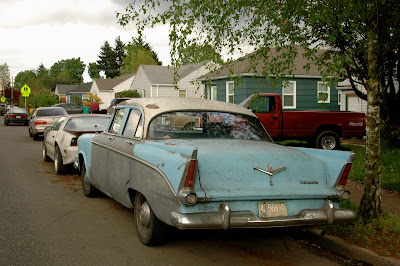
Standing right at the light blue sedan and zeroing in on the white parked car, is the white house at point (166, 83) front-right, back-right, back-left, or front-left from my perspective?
front-right

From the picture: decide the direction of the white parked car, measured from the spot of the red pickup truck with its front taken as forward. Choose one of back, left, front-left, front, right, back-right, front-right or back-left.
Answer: front-left

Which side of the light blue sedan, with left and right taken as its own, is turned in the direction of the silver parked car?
front

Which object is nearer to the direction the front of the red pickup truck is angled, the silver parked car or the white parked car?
the silver parked car

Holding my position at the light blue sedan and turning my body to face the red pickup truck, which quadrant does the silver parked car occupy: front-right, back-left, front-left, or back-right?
front-left

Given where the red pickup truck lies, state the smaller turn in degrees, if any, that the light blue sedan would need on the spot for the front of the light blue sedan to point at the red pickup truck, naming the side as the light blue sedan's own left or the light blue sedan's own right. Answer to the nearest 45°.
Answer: approximately 45° to the light blue sedan's own right

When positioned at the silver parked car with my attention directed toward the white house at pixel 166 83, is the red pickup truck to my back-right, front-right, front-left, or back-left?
back-right

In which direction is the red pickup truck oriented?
to the viewer's left

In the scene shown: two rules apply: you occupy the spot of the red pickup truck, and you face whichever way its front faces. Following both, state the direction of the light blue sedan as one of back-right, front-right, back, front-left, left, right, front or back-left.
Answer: left

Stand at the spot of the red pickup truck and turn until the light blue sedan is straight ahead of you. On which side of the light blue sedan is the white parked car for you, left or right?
right

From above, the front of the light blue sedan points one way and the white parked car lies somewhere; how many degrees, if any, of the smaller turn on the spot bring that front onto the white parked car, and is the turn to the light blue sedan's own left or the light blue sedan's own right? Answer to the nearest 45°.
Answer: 0° — it already faces it

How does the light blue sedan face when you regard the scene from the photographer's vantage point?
facing away from the viewer and to the left of the viewer

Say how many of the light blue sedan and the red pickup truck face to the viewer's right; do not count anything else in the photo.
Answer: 0

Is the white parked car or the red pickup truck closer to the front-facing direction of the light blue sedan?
the white parked car

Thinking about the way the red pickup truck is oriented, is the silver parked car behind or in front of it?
in front

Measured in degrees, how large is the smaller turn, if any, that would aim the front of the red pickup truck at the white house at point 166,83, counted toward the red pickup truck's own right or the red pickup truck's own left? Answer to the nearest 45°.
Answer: approximately 45° to the red pickup truck's own right
